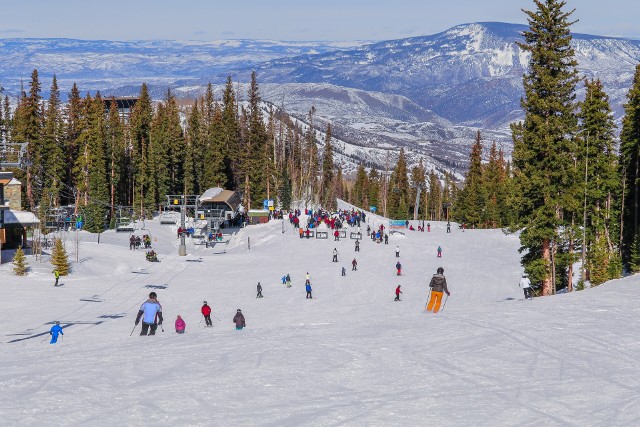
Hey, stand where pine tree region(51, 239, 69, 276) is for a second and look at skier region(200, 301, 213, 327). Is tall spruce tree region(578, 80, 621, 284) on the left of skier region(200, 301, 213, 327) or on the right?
left

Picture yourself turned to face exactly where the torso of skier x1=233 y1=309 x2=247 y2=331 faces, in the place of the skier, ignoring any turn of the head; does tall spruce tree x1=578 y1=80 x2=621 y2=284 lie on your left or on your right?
on your right

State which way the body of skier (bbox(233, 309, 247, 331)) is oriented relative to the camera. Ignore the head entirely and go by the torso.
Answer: away from the camera

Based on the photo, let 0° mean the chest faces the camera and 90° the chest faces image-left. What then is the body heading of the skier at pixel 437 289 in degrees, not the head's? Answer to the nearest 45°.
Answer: approximately 180°

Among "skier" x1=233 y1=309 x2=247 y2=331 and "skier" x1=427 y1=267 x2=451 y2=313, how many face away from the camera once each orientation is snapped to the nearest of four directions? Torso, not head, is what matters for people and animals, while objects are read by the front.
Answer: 2

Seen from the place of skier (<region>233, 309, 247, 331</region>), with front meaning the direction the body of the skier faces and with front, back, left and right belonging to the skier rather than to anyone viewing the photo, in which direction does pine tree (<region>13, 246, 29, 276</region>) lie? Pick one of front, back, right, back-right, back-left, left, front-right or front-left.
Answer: front-left

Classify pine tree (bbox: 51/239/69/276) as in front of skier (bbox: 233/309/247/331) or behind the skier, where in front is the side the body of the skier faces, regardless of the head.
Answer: in front

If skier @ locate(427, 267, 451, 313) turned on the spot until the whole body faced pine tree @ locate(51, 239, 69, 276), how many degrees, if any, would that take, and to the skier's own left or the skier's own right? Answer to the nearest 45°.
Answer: approximately 45° to the skier's own left

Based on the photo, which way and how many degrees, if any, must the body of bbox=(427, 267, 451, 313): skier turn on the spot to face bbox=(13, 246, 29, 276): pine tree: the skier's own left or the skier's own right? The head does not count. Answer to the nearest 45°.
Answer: approximately 45° to the skier's own left
